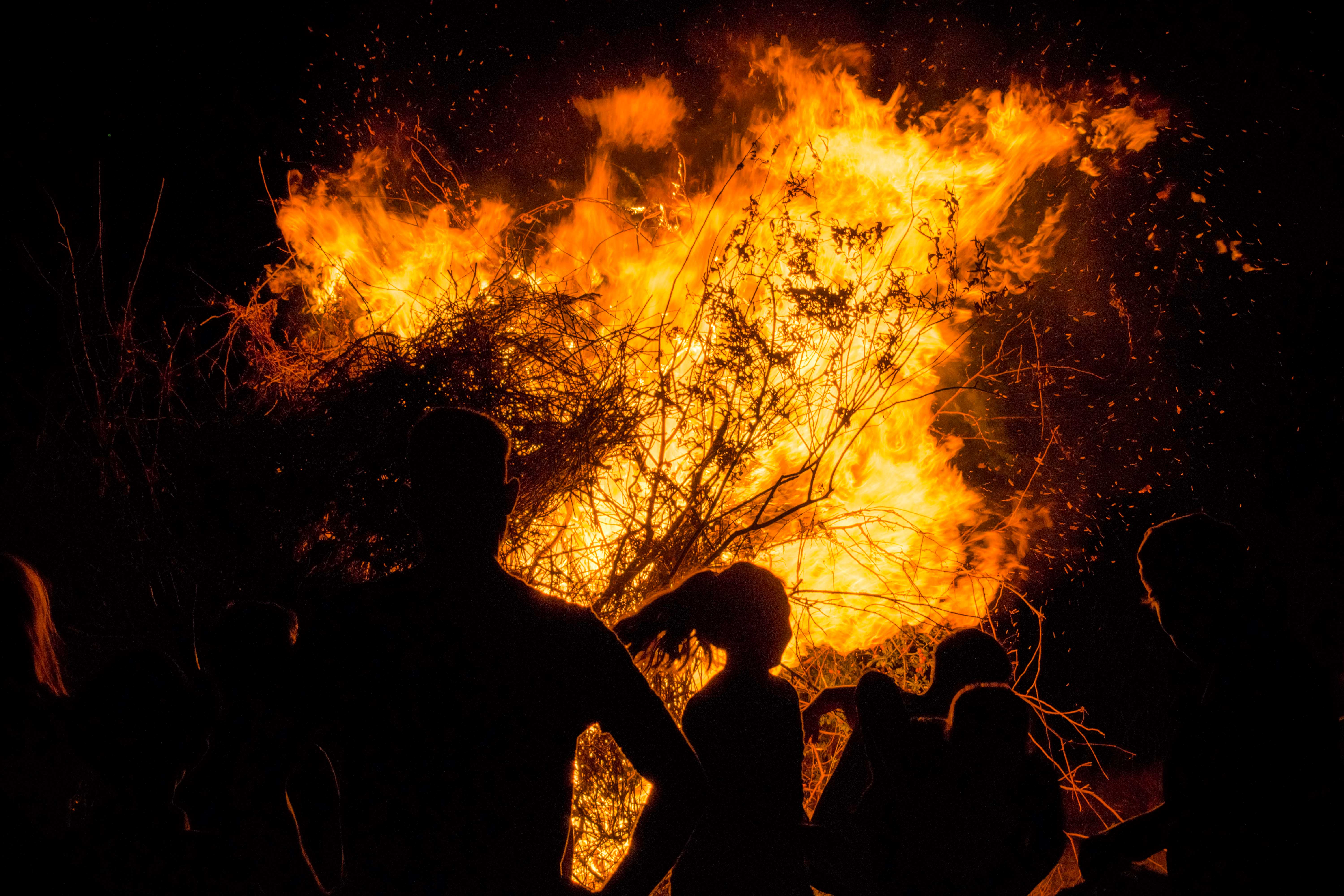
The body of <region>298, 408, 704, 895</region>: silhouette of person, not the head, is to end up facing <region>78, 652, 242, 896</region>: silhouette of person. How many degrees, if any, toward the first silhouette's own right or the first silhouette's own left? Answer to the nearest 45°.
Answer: approximately 45° to the first silhouette's own left

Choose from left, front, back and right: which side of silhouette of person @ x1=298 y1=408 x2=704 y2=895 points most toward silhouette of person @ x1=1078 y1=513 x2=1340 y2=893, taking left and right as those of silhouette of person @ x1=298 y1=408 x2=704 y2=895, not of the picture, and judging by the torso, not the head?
right

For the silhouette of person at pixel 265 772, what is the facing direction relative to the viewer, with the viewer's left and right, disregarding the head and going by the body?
facing away from the viewer and to the right of the viewer

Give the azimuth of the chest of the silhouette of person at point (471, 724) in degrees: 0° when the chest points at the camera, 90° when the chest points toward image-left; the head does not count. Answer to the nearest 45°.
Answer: approximately 180°

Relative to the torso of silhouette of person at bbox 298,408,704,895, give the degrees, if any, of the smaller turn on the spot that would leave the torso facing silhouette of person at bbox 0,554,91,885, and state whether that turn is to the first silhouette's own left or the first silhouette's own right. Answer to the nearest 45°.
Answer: approximately 45° to the first silhouette's own left
